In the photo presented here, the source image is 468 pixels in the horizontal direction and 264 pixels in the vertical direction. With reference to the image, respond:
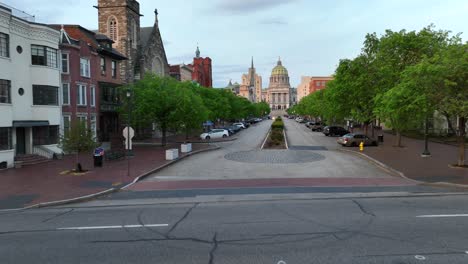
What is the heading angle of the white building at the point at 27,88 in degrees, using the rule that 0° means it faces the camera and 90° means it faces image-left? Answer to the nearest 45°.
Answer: approximately 315°

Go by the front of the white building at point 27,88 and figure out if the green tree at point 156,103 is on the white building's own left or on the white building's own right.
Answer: on the white building's own left

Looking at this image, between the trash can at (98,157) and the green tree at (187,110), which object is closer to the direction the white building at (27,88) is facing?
the trash can

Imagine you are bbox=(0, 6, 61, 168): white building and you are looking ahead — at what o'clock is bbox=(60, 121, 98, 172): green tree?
The green tree is roughly at 1 o'clock from the white building.

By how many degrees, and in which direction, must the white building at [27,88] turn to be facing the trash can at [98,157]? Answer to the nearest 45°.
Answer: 0° — it already faces it

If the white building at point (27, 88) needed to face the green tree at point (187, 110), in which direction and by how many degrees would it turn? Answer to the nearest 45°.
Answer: approximately 45° to its left

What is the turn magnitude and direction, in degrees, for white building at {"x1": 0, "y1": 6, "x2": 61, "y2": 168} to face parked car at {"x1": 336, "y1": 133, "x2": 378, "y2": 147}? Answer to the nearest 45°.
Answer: approximately 45° to its left

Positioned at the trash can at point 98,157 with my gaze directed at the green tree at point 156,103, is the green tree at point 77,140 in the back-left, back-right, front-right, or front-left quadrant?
back-left
